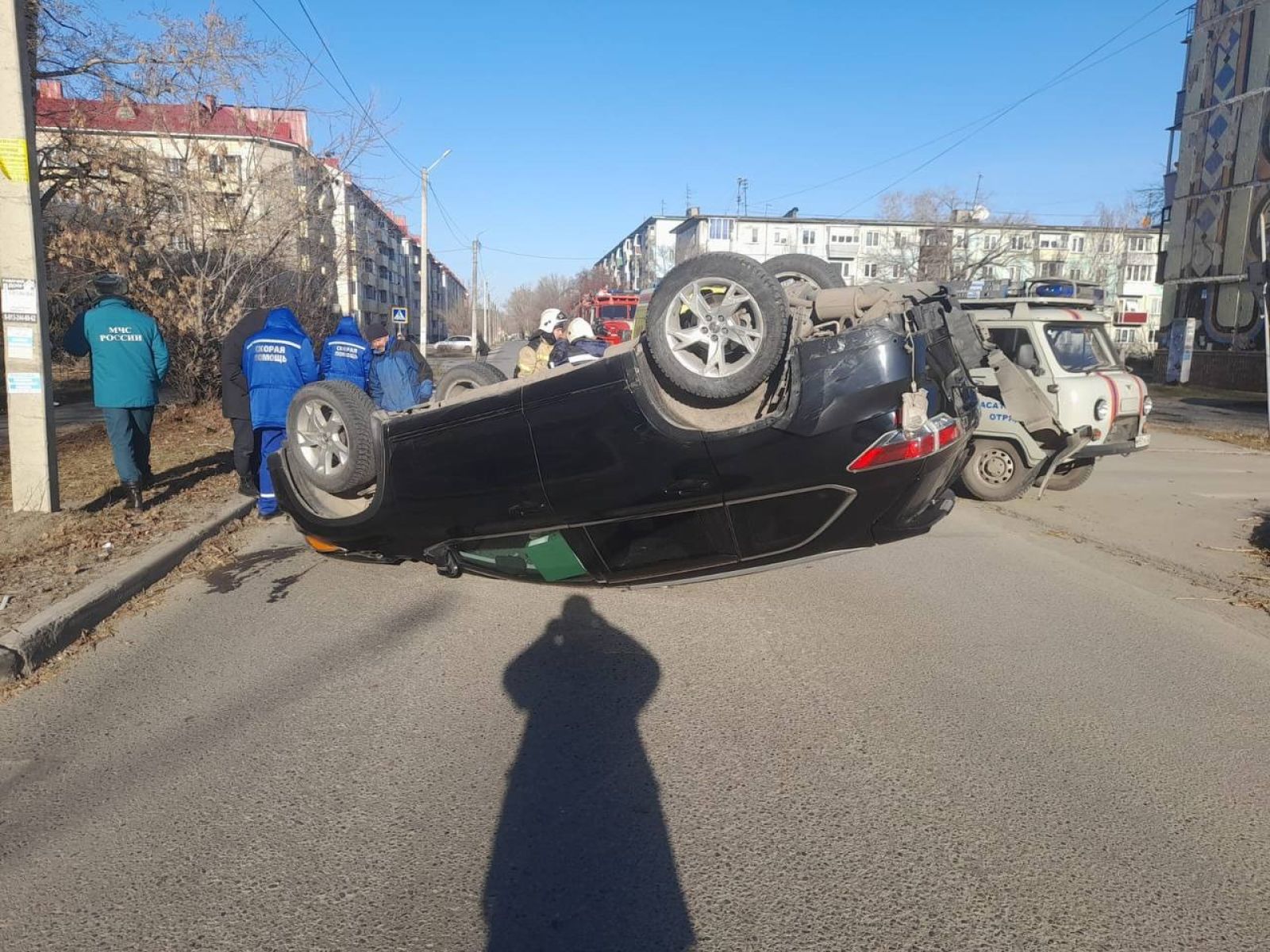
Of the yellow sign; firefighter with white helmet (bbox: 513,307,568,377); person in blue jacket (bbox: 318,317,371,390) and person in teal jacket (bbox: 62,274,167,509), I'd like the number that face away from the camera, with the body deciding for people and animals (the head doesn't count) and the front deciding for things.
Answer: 2

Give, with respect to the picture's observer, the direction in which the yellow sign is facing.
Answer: facing the viewer

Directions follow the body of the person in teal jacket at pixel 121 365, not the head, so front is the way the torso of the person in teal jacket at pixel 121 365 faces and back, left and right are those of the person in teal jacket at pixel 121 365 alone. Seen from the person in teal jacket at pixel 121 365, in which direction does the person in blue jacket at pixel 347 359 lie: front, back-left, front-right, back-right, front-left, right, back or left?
right

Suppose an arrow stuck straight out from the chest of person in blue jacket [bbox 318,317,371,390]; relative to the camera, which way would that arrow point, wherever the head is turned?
away from the camera

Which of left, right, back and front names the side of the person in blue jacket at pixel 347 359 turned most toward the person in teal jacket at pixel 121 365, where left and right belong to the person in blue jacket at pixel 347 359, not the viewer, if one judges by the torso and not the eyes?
left

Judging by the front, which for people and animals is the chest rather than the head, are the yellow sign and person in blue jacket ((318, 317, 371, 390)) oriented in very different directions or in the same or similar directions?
very different directions

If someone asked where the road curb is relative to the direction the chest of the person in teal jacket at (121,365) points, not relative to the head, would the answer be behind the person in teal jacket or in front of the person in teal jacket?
behind

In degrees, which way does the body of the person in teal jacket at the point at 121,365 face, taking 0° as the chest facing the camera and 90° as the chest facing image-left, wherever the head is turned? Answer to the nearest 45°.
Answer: approximately 180°

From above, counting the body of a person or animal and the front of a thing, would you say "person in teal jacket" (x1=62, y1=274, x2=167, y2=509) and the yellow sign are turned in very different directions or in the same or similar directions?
very different directions

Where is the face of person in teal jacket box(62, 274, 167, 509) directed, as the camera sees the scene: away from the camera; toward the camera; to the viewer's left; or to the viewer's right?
away from the camera

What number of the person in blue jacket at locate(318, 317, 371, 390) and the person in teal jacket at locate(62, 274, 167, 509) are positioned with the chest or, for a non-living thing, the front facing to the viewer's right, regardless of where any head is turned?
0

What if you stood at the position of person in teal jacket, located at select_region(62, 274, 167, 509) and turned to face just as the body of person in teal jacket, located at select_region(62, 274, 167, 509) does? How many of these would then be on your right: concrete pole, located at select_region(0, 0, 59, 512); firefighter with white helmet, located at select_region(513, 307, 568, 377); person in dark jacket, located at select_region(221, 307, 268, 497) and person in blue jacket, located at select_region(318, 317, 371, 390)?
3
